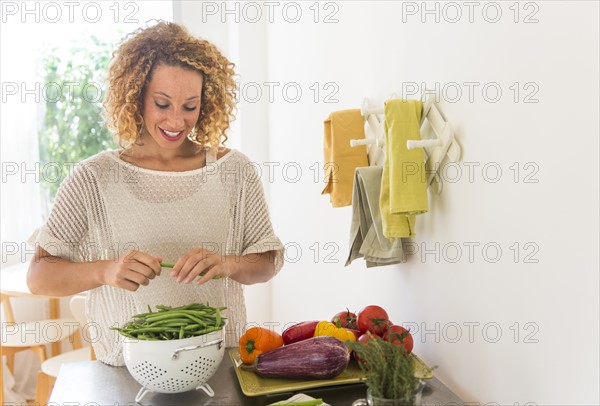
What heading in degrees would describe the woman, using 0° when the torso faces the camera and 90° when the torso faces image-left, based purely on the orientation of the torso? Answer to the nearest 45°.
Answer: approximately 0°

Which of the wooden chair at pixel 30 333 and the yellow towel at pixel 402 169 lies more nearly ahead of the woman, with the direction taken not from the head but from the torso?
the yellow towel

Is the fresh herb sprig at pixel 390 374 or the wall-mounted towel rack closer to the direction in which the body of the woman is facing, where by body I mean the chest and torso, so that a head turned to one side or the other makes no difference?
the fresh herb sprig

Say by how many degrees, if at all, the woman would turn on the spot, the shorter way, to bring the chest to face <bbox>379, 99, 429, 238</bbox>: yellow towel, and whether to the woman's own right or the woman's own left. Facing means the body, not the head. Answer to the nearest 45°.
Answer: approximately 45° to the woman's own left

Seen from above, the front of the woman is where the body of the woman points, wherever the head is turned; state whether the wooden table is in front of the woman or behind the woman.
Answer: behind

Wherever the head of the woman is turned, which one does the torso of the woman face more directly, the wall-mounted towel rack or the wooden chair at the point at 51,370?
the wall-mounted towel rack

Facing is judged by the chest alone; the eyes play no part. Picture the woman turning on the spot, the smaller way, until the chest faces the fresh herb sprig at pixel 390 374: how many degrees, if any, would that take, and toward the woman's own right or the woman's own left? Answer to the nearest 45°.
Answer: approximately 45° to the woman's own left

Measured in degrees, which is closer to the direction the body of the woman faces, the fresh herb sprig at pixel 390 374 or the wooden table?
the fresh herb sprig

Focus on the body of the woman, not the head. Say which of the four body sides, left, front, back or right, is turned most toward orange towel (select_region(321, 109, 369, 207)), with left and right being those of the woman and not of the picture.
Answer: left
